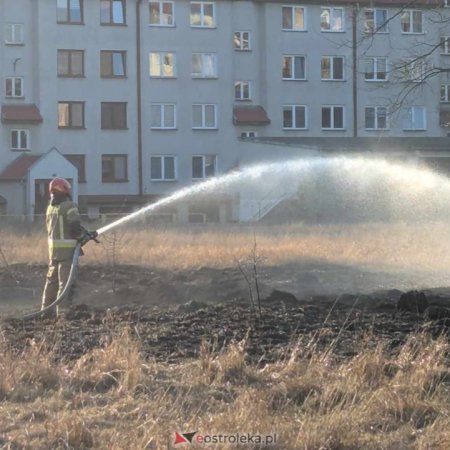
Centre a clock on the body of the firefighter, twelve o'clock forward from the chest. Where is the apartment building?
The apartment building is roughly at 11 o'clock from the firefighter.

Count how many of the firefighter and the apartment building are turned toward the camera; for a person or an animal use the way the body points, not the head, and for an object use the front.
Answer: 1

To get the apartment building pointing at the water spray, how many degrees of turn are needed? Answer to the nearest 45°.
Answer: approximately 45° to its left

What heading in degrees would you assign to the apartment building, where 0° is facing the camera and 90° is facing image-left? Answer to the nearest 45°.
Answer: approximately 0°

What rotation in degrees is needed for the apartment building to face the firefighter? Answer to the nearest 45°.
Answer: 0° — it already faces them

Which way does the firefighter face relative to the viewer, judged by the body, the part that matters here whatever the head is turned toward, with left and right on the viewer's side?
facing away from the viewer and to the right of the viewer
